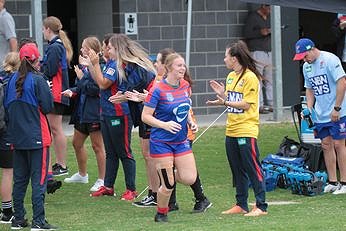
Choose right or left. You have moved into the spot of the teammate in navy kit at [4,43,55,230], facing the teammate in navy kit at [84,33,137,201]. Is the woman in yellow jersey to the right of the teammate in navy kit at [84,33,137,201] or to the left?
right

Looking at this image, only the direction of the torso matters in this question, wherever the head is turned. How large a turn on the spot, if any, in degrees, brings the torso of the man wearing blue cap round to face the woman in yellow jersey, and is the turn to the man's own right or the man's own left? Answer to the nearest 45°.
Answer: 0° — they already face them

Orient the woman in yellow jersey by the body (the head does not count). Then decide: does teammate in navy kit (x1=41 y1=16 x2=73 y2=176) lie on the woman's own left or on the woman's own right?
on the woman's own right

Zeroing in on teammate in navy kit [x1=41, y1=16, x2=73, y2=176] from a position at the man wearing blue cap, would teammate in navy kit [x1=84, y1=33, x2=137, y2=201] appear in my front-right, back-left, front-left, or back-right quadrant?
front-left

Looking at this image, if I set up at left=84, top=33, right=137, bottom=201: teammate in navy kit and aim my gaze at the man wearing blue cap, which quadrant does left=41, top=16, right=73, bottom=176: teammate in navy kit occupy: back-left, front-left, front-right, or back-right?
back-left

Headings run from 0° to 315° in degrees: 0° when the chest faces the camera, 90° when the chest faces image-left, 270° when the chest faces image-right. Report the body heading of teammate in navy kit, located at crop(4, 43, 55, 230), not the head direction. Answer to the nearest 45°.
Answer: approximately 225°

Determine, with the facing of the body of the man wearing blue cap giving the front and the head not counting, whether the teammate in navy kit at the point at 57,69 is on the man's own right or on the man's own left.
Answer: on the man's own right

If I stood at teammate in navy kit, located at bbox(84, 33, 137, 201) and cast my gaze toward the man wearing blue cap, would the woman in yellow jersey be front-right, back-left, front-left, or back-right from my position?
front-right

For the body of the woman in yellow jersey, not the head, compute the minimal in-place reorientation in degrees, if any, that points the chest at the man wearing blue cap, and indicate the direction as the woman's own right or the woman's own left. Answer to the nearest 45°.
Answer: approximately 180°

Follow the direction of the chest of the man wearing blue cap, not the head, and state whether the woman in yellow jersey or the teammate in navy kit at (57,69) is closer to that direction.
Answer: the woman in yellow jersey

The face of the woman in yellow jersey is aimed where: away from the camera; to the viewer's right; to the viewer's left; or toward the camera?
to the viewer's left

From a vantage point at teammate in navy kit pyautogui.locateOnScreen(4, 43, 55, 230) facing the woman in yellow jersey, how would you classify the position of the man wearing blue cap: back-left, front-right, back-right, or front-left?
front-left
